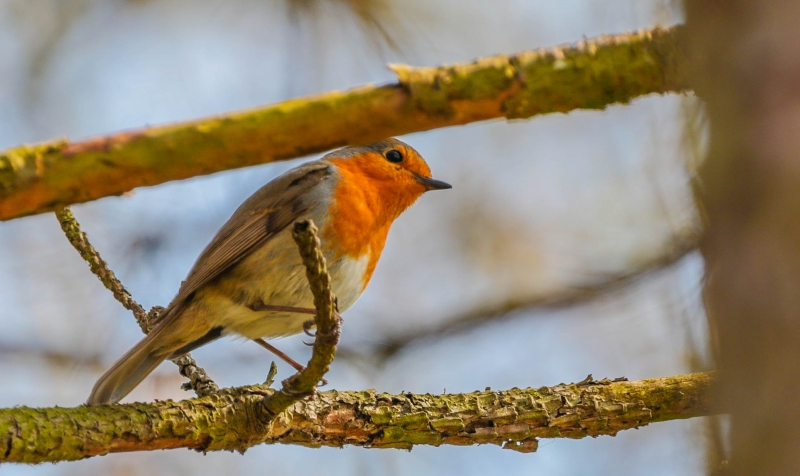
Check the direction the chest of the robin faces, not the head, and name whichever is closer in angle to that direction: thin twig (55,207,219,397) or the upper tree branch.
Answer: the upper tree branch

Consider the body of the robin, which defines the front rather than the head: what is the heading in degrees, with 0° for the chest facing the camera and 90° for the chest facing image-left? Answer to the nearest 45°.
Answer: approximately 270°
